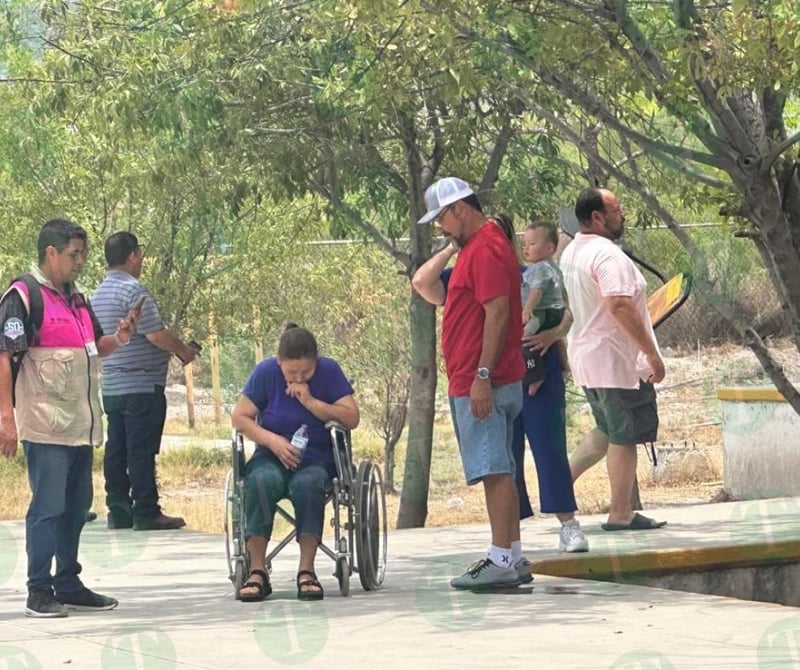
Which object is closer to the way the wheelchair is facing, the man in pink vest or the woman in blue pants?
the man in pink vest

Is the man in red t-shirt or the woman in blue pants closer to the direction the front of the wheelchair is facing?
the man in red t-shirt

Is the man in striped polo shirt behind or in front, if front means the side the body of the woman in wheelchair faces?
behind

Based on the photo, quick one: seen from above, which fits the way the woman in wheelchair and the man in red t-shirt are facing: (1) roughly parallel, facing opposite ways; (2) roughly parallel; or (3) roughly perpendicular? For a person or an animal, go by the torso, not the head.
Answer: roughly perpendicular

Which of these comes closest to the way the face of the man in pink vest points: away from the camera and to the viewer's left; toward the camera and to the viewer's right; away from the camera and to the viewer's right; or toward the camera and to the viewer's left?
toward the camera and to the viewer's right

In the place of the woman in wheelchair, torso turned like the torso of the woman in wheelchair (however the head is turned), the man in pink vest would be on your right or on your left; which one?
on your right

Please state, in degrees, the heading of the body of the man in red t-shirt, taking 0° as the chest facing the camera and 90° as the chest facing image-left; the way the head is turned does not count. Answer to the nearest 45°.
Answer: approximately 90°

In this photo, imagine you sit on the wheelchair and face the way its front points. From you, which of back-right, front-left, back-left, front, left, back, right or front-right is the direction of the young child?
back-left

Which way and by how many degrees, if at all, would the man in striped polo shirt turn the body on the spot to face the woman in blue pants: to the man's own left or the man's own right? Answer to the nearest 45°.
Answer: approximately 90° to the man's own right
